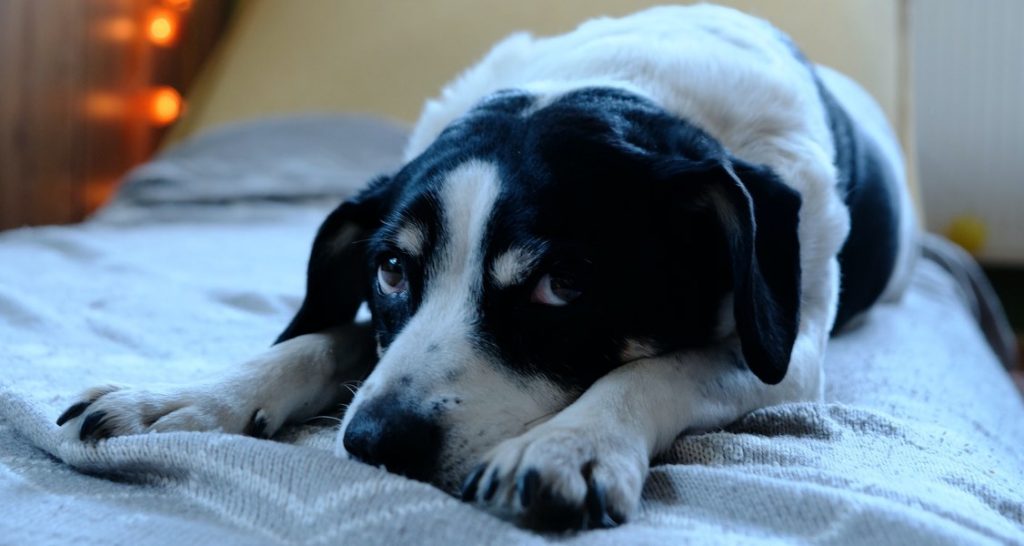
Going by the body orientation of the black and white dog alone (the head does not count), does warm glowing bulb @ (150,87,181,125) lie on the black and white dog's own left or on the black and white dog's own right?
on the black and white dog's own right

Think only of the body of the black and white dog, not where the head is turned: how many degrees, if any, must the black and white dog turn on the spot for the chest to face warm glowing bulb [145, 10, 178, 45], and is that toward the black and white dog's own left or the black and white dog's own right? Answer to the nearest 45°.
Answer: approximately 90° to the black and white dog's own right

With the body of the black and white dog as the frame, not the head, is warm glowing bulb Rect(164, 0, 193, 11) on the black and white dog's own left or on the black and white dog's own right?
on the black and white dog's own right

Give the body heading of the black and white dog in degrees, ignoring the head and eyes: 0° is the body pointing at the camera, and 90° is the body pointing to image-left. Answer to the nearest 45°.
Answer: approximately 45°
